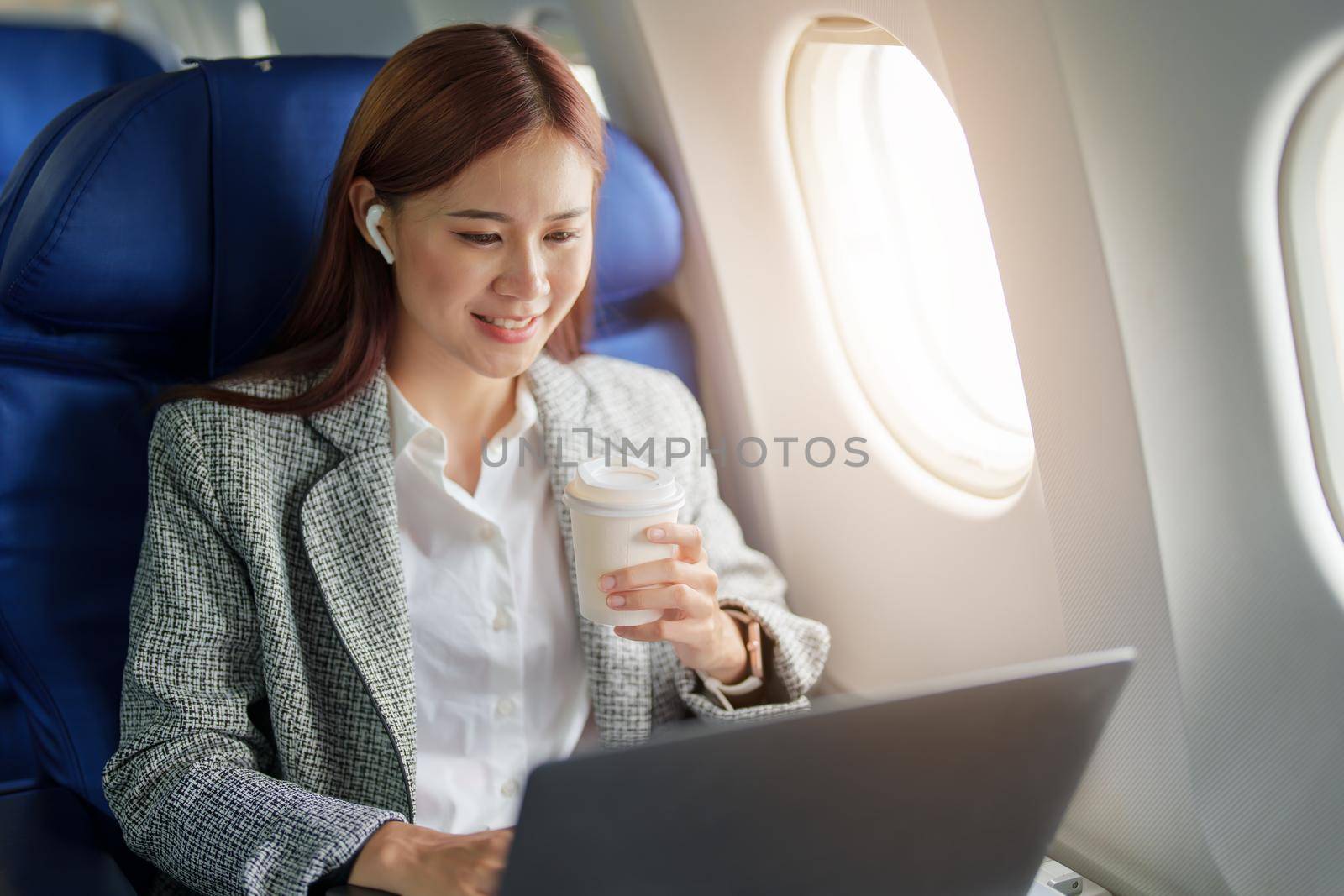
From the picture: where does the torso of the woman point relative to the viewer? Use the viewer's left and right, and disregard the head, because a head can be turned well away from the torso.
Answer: facing the viewer and to the right of the viewer

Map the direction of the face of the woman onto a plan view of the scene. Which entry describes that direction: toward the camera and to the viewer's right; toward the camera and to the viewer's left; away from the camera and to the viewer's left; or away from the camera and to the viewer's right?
toward the camera and to the viewer's right

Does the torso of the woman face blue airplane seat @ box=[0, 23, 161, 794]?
no

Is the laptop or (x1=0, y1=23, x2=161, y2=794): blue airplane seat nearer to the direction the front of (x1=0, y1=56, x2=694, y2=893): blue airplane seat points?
the laptop

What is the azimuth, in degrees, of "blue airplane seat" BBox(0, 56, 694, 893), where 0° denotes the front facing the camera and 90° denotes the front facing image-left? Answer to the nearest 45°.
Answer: approximately 315°

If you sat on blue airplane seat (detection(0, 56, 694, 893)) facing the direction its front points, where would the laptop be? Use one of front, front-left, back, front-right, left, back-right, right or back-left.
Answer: front

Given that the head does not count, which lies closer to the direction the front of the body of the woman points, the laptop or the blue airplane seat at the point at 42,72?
the laptop
